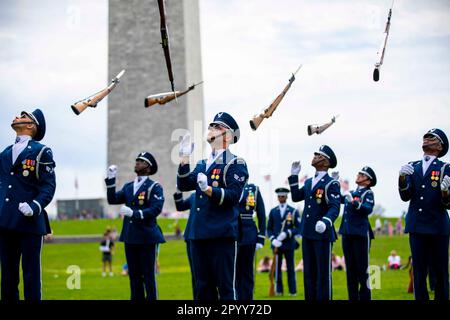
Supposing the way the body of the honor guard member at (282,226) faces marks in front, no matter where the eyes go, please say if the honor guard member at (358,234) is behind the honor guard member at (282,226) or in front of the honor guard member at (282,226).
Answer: in front

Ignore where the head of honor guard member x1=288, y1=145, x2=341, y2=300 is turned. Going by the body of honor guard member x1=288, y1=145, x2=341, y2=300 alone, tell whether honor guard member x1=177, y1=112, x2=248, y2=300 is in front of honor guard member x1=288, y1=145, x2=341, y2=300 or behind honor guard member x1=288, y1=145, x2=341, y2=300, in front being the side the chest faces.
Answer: in front

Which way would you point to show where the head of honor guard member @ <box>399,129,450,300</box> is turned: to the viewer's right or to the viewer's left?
to the viewer's left

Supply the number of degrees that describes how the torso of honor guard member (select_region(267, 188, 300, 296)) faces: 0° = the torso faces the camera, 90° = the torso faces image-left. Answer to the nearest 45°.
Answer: approximately 0°

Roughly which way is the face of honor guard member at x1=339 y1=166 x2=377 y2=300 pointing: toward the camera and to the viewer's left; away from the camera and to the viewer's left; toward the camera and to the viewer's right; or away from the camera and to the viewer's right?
toward the camera and to the viewer's left

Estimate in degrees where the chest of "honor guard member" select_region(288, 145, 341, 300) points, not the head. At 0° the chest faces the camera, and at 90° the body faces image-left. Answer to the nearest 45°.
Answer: approximately 45°
